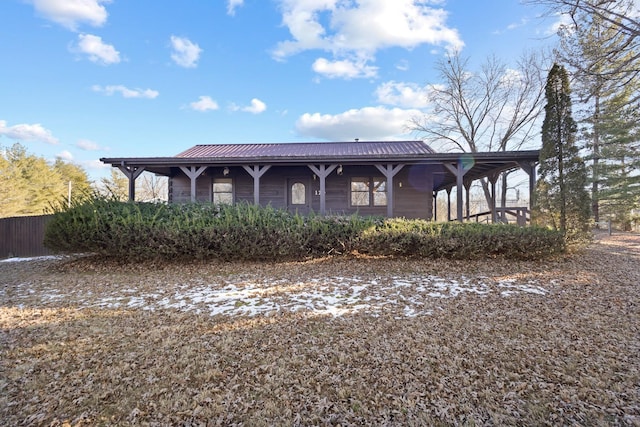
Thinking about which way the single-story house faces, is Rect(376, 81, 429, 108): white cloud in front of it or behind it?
behind

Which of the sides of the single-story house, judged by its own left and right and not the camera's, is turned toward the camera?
front

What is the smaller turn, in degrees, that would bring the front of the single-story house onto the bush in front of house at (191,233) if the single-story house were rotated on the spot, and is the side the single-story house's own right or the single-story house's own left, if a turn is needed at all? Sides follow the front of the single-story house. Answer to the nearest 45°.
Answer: approximately 45° to the single-story house's own right

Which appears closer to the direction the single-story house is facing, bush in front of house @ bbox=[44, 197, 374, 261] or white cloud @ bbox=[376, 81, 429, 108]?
the bush in front of house

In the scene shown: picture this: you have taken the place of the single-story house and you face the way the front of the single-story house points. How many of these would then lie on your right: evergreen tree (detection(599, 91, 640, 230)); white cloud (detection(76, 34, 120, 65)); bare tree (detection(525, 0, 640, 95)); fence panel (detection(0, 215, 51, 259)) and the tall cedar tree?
2

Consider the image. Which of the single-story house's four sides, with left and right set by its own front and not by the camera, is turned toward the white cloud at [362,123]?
back

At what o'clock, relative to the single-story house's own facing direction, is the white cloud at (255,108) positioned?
The white cloud is roughly at 5 o'clock from the single-story house.

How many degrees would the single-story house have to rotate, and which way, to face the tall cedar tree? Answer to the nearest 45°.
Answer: approximately 45° to its left

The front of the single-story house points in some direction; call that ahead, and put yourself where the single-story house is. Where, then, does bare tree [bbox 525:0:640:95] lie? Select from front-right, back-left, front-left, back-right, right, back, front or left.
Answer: front-left

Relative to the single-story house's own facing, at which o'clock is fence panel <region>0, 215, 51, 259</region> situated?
The fence panel is roughly at 3 o'clock from the single-story house.

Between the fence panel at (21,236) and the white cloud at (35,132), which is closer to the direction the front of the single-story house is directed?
the fence panel

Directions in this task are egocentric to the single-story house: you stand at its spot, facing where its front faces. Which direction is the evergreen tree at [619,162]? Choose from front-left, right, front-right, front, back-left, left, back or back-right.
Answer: left
